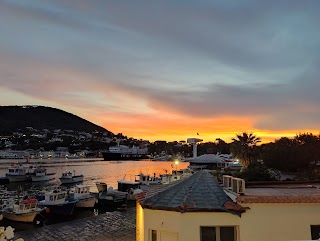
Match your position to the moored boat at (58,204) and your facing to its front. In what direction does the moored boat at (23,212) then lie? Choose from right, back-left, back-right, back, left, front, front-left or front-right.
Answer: right

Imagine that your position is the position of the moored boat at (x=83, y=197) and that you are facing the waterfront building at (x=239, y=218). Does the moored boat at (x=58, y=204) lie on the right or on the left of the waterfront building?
right

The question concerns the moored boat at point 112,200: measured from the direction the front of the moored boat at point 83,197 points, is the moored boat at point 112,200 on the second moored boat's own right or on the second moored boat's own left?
on the second moored boat's own left

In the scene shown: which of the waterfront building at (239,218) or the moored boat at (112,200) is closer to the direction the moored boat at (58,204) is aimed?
the waterfront building

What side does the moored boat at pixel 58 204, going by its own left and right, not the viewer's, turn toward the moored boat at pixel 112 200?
left

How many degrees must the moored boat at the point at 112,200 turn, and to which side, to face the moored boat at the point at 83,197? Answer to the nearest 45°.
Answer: approximately 135° to its right

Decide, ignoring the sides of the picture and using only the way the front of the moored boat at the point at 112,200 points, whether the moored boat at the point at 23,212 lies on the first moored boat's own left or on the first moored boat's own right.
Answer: on the first moored boat's own right
